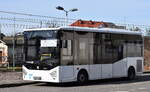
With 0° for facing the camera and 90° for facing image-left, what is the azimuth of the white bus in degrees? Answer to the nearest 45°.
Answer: approximately 45°
